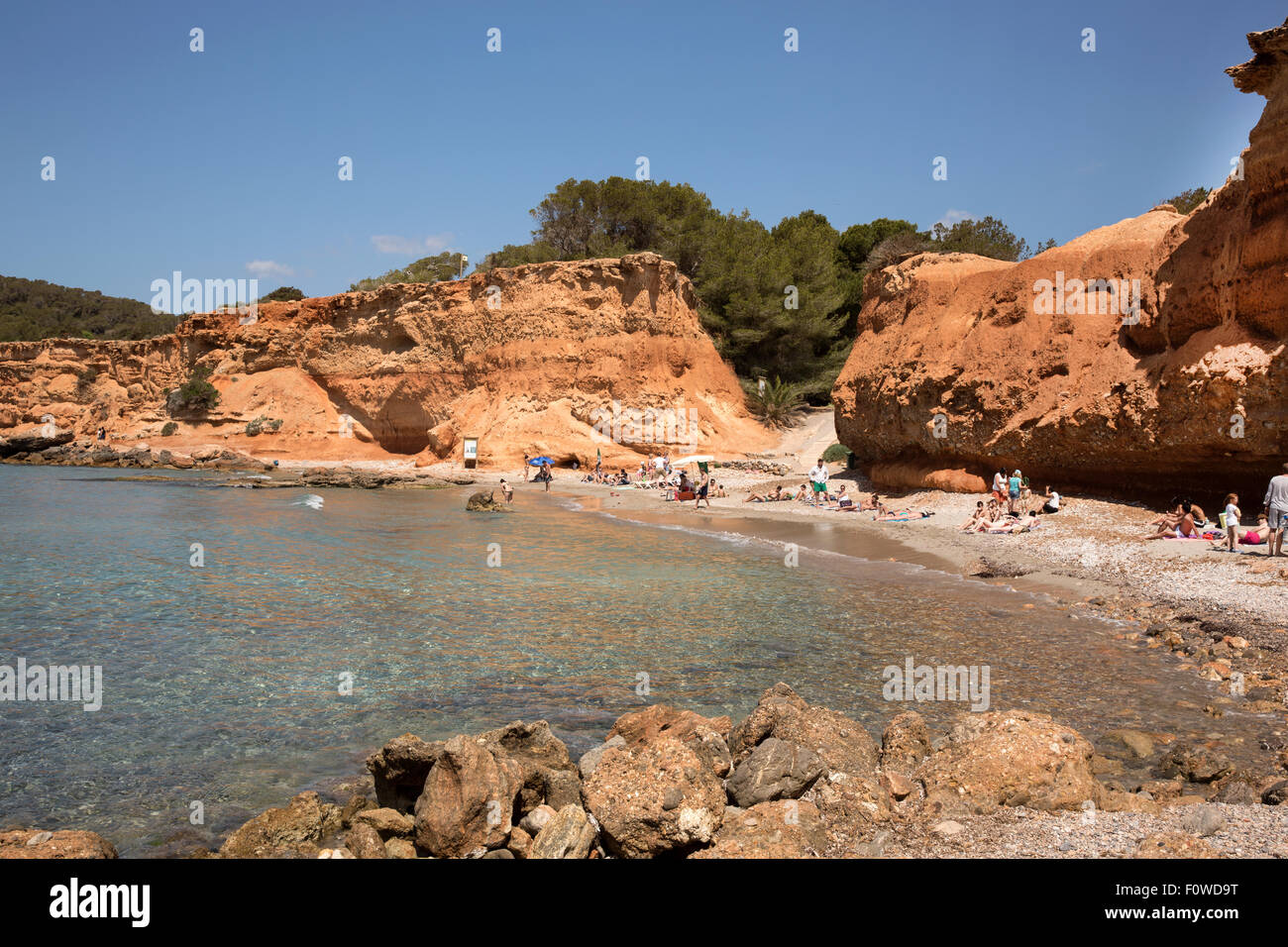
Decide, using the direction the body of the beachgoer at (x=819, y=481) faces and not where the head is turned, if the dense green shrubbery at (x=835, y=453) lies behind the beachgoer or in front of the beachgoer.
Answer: behind

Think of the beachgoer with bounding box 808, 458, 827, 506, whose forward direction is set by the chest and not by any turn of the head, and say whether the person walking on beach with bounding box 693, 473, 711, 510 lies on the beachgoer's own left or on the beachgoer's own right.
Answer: on the beachgoer's own right

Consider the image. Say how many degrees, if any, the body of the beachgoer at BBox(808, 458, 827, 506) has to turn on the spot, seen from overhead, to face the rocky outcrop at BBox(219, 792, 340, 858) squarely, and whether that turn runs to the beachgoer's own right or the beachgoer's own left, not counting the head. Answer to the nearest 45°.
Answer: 0° — they already face it

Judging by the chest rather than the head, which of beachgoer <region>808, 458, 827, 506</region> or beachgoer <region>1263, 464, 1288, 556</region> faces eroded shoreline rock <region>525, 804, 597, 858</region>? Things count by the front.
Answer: beachgoer <region>808, 458, 827, 506</region>

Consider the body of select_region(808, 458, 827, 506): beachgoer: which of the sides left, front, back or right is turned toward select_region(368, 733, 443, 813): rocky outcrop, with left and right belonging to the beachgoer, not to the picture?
front

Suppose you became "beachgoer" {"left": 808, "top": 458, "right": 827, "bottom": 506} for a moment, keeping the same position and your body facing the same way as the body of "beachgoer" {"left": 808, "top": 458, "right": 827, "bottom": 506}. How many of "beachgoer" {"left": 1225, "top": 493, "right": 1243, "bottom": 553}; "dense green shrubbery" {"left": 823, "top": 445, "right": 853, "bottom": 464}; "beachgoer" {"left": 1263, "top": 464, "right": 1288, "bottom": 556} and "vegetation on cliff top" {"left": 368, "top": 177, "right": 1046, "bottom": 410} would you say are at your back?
2

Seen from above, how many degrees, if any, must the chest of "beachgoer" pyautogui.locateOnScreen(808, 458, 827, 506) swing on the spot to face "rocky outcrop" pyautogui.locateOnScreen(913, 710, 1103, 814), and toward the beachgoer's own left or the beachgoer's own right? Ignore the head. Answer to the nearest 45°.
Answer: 0° — they already face it

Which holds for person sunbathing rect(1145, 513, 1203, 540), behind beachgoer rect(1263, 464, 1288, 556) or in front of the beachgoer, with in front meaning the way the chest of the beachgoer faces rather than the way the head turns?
in front

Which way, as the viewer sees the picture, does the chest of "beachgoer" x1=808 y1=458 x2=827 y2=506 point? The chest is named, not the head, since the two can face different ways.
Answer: toward the camera

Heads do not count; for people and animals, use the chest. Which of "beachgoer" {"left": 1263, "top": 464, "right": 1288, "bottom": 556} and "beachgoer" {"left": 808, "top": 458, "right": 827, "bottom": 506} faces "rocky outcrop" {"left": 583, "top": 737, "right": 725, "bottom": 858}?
"beachgoer" {"left": 808, "top": 458, "right": 827, "bottom": 506}

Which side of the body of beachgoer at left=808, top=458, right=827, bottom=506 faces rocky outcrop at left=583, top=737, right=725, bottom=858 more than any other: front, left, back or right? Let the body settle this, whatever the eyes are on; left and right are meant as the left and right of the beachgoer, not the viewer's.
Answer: front
